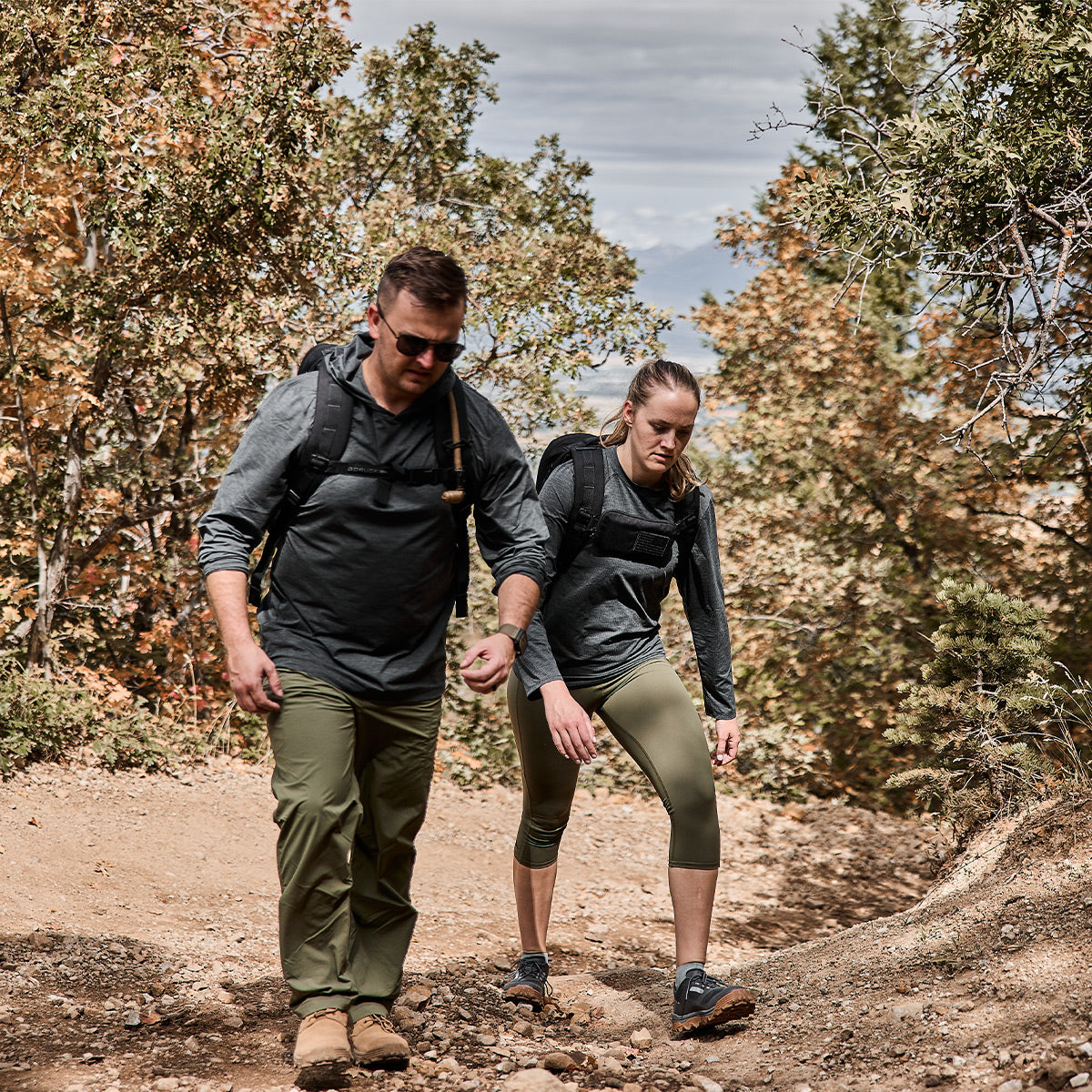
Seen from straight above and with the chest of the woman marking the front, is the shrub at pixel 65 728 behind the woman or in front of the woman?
behind

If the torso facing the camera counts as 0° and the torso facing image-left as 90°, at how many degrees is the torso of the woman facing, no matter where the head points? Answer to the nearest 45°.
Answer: approximately 315°

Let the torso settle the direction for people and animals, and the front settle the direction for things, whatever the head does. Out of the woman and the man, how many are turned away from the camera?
0

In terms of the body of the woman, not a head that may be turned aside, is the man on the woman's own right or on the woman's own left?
on the woman's own right

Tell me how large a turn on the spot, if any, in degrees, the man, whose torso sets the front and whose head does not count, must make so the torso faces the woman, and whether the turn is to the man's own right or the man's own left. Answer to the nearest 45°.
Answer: approximately 135° to the man's own left

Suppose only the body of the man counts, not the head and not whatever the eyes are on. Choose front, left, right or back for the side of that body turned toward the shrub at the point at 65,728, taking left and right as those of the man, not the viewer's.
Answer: back

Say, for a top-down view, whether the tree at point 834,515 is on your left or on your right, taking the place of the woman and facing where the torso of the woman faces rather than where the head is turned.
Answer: on your left

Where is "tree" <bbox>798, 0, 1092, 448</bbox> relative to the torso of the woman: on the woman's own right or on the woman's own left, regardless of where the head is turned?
on the woman's own left

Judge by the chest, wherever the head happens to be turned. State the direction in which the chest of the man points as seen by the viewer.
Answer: toward the camera

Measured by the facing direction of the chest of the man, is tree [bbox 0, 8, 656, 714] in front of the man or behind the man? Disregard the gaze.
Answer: behind

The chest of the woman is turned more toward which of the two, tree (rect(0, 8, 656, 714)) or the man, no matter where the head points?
the man

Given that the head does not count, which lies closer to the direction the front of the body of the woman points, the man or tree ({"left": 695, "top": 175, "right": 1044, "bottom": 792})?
the man
